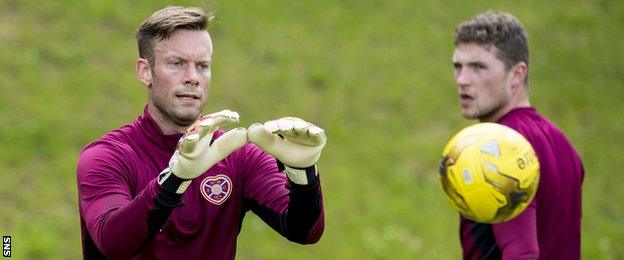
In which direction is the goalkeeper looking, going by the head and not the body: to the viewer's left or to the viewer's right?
to the viewer's right

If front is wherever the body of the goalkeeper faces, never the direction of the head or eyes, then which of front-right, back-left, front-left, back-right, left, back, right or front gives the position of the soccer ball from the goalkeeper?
front-left

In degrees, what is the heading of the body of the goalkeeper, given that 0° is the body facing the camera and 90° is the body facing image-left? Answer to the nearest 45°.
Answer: approximately 315°
